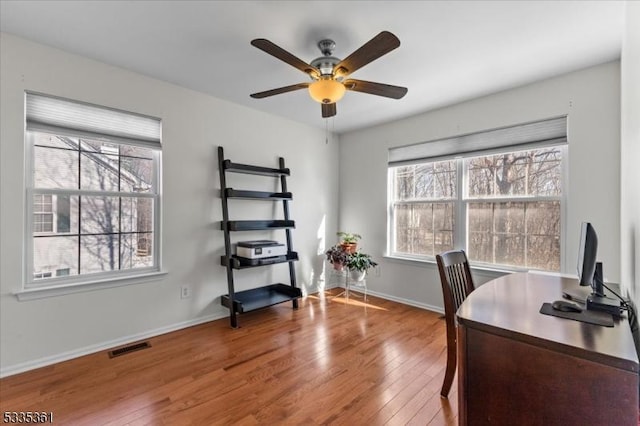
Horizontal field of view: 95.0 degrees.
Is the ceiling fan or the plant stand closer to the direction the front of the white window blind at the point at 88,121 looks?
the ceiling fan

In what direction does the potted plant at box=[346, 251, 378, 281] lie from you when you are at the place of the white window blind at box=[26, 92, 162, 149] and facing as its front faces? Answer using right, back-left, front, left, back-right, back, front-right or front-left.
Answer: front-left

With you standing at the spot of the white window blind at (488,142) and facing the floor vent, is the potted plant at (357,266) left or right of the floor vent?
right

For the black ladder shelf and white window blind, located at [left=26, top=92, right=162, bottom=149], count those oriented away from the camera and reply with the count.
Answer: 0

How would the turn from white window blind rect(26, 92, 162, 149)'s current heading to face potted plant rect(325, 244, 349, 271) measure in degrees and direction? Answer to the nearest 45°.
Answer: approximately 45° to its left

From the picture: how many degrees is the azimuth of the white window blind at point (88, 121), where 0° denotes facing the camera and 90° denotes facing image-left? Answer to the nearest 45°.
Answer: approximately 315°

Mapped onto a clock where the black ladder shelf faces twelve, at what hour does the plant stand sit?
The plant stand is roughly at 10 o'clock from the black ladder shelf.

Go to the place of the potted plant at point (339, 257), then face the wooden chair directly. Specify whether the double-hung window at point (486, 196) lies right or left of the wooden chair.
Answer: left

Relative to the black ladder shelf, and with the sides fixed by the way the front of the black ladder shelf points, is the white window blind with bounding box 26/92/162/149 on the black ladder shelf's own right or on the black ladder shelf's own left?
on the black ladder shelf's own right

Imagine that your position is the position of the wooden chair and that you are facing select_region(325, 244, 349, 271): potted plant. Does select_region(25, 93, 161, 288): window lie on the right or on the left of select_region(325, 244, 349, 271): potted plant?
left

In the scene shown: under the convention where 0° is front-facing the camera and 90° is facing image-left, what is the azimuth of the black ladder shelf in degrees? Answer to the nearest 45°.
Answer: approximately 315°

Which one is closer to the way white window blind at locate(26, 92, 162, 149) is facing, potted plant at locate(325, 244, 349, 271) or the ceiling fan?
the ceiling fan

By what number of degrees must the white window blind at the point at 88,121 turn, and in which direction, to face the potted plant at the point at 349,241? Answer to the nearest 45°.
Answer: approximately 45° to its left
